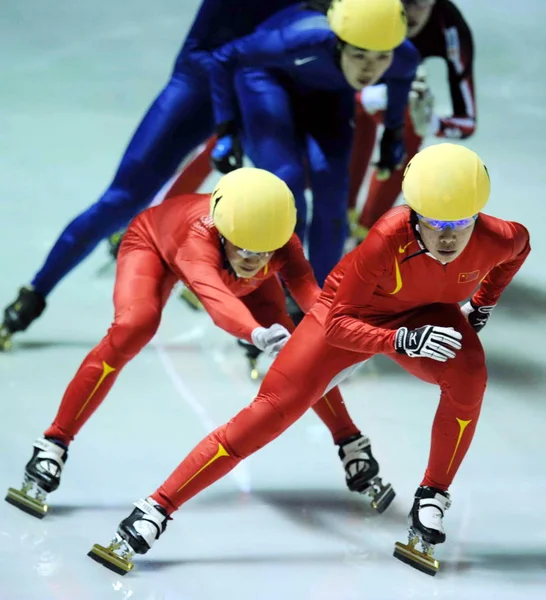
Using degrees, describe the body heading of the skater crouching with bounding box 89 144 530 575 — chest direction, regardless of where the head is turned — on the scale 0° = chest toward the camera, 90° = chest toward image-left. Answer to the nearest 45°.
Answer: approximately 0°

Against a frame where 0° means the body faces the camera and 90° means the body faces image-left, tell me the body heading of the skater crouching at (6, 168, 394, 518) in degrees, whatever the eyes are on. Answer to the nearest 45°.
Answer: approximately 315°

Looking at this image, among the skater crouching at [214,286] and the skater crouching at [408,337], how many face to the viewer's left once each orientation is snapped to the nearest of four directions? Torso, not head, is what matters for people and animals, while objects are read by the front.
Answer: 0

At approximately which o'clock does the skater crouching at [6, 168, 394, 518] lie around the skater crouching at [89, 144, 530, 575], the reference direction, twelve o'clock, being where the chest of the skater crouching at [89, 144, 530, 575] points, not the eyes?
the skater crouching at [6, 168, 394, 518] is roughly at 4 o'clock from the skater crouching at [89, 144, 530, 575].
